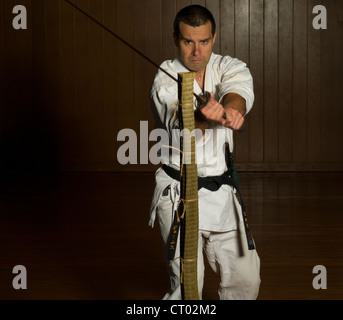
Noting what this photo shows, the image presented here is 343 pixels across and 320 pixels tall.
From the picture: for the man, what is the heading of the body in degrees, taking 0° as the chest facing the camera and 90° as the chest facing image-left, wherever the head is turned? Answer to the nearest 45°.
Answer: approximately 0°
